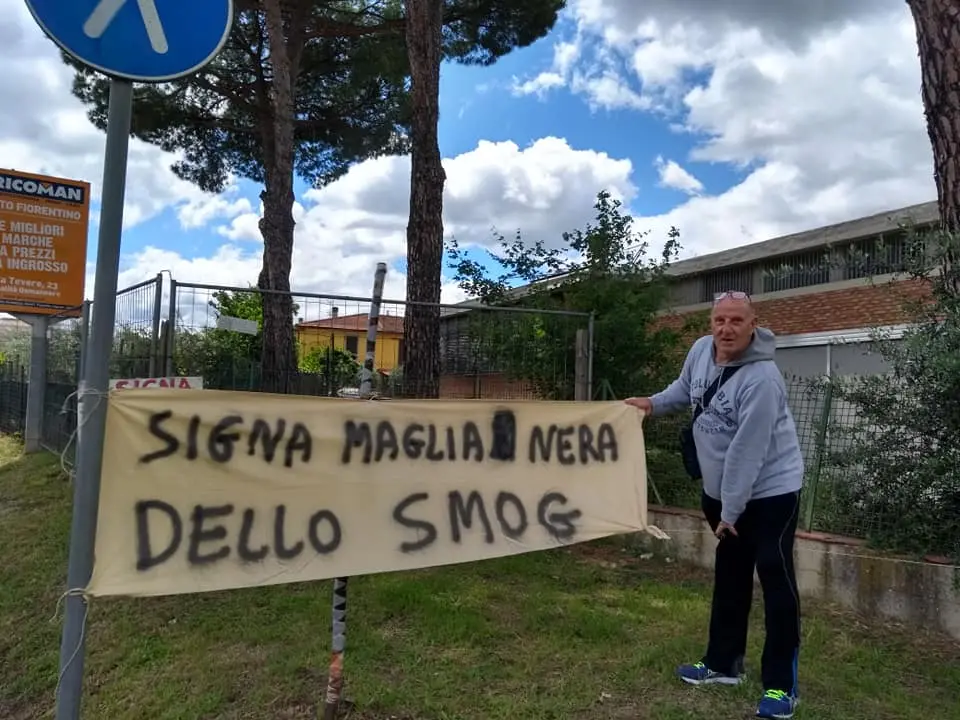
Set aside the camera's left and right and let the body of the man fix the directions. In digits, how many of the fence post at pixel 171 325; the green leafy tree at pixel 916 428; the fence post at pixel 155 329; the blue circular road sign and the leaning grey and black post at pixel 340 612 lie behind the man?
1

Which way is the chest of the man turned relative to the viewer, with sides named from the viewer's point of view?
facing the viewer and to the left of the viewer

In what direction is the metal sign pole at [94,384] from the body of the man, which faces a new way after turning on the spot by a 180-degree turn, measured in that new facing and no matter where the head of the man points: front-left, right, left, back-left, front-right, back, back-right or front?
back

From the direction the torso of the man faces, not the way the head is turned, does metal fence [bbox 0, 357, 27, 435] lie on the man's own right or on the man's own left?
on the man's own right

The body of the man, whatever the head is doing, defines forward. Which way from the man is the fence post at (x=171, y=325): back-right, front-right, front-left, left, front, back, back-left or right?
front-right

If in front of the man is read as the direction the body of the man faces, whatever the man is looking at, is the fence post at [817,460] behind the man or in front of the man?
behind

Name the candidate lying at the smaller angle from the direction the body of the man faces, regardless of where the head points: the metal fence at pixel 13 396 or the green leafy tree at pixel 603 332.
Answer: the metal fence

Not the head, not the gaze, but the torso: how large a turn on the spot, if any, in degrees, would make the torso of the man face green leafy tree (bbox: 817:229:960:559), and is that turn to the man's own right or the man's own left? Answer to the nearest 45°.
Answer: approximately 180°

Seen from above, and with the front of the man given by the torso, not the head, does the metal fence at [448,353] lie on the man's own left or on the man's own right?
on the man's own right

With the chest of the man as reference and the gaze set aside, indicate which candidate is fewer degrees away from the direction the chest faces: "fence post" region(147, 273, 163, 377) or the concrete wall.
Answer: the fence post
